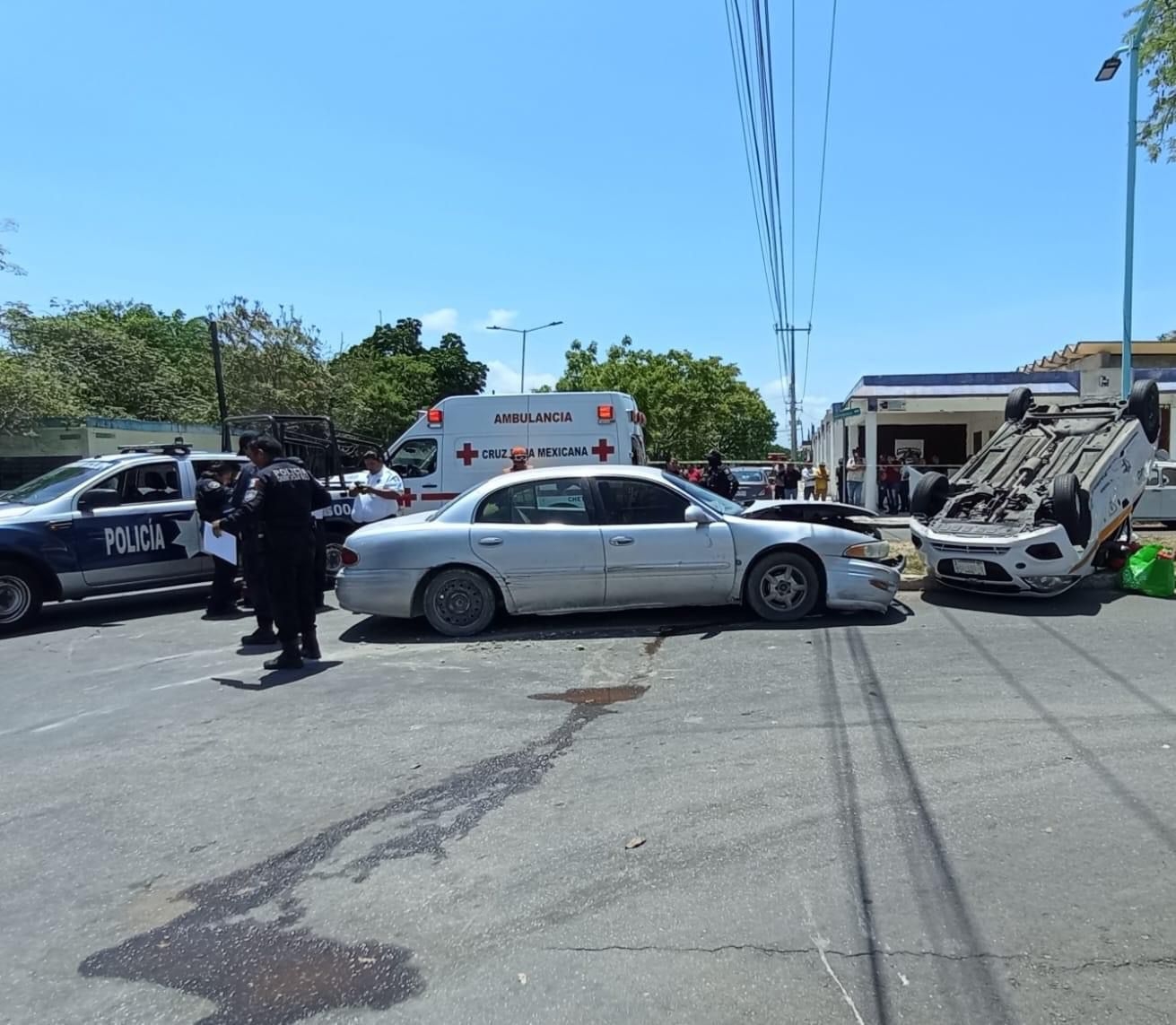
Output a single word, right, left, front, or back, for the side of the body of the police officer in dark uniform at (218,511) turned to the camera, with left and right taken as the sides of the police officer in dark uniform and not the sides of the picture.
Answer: right

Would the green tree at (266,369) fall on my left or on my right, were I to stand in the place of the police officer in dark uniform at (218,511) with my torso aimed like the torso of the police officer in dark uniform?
on my left

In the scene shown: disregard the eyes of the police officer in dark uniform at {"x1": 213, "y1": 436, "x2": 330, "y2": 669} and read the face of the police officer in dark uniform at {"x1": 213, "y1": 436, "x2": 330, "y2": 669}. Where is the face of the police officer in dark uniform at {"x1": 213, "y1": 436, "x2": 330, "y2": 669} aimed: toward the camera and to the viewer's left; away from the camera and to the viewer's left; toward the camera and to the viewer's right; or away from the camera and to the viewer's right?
away from the camera and to the viewer's left

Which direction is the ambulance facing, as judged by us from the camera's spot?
facing to the left of the viewer

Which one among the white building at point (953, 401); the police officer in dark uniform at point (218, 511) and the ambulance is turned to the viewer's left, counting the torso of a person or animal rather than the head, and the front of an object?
the ambulance

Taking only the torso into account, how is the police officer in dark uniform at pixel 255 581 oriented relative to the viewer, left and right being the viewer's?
facing to the left of the viewer

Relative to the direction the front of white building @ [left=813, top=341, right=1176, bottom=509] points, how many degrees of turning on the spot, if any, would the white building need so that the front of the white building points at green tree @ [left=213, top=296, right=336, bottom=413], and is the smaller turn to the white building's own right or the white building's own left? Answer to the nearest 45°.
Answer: approximately 90° to the white building's own right

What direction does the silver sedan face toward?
to the viewer's right

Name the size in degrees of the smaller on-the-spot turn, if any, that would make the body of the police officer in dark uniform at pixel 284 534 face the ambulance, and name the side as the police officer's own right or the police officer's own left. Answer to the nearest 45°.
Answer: approximately 90° to the police officer's own right
